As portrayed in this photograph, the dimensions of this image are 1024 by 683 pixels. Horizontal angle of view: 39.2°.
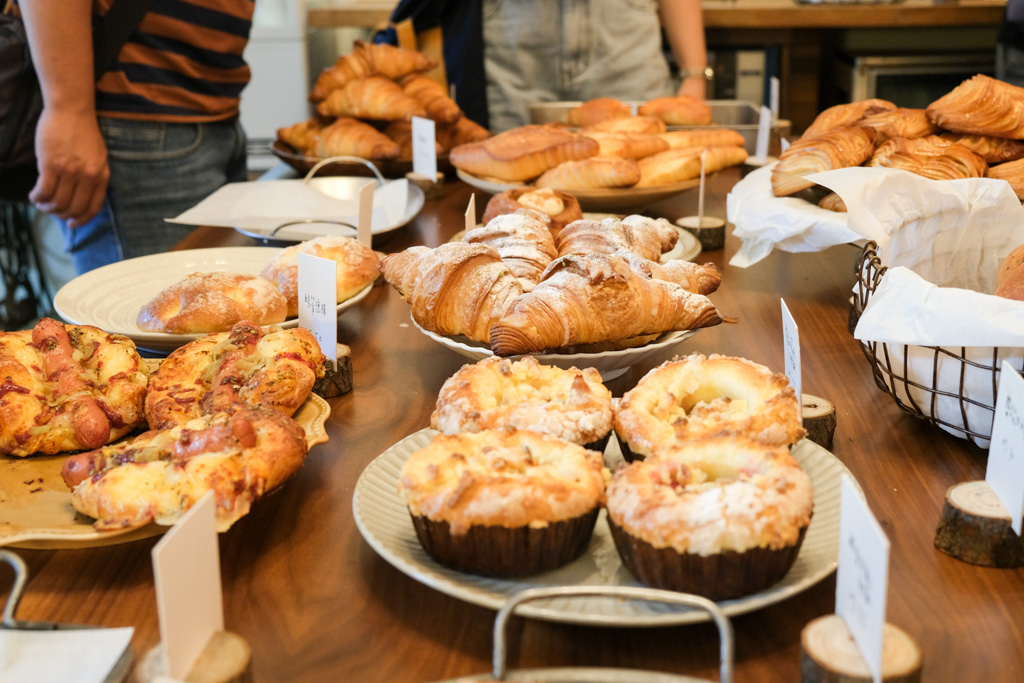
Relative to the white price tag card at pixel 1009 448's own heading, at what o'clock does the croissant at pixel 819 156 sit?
The croissant is roughly at 4 o'clock from the white price tag card.

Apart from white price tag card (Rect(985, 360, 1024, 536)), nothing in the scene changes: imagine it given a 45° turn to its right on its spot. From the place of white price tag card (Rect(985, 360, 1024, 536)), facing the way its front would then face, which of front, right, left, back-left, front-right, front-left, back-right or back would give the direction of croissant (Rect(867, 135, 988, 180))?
right

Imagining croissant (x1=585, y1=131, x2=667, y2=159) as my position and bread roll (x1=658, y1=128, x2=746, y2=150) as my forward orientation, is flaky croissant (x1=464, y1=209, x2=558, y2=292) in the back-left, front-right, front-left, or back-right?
back-right

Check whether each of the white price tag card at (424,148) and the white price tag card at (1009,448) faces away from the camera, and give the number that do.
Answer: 0

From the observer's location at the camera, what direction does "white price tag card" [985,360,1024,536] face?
facing the viewer and to the left of the viewer

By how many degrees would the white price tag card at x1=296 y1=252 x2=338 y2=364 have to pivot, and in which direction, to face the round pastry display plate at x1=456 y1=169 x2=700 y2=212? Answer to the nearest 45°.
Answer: approximately 180°

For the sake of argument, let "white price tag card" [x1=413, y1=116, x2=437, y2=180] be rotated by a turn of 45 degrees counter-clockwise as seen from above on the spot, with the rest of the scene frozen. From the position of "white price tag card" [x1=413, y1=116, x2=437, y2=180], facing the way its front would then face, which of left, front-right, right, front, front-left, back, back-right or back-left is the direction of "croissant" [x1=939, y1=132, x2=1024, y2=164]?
front-left

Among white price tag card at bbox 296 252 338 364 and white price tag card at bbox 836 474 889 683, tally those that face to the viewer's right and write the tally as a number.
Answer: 0
